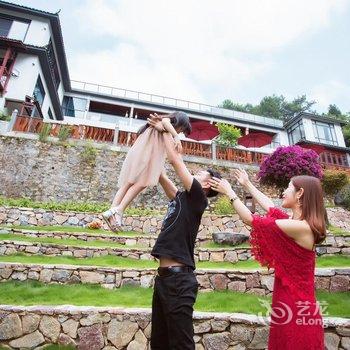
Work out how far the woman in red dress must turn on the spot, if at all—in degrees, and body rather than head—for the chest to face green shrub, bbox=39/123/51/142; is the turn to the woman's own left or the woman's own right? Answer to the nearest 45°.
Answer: approximately 45° to the woman's own right

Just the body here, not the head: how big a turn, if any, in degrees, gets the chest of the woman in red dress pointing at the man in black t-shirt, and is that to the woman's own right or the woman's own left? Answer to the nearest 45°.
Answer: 0° — they already face them

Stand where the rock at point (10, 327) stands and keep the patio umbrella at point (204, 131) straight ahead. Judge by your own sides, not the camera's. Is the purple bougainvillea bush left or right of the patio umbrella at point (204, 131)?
right

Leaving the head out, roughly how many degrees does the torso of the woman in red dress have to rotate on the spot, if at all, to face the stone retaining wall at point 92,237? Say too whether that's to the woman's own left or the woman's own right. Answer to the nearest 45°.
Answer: approximately 45° to the woman's own right

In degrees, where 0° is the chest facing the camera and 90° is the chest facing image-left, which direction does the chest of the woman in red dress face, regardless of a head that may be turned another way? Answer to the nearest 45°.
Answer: approximately 90°
